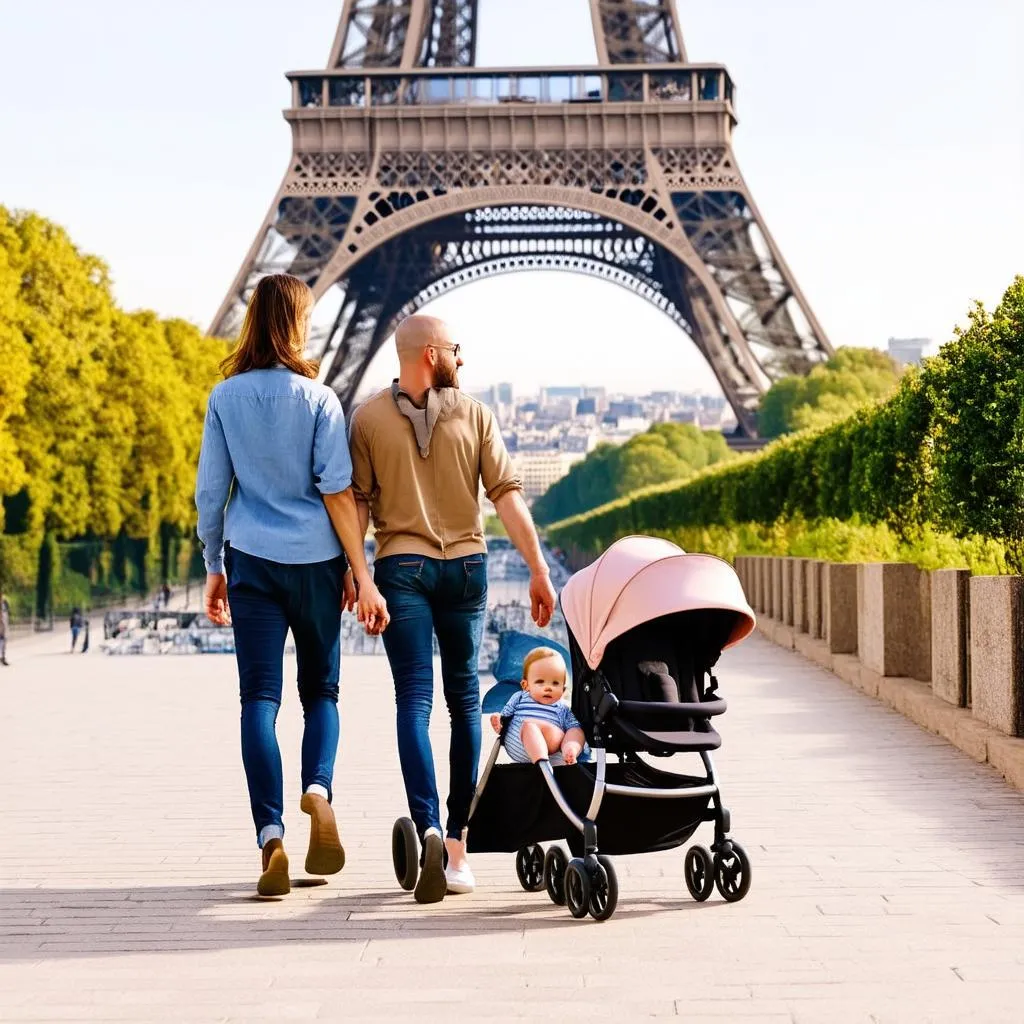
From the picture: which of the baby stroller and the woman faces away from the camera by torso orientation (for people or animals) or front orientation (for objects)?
the woman

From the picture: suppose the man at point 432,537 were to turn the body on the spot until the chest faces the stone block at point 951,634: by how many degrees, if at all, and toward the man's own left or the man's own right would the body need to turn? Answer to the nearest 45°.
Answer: approximately 45° to the man's own right

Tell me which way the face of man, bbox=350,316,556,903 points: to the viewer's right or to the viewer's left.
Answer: to the viewer's right

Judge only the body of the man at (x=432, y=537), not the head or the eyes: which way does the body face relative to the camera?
away from the camera

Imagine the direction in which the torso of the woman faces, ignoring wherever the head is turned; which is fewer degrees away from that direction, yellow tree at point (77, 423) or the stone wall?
the yellow tree

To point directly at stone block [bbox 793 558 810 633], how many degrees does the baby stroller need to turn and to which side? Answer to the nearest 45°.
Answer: approximately 135° to its left

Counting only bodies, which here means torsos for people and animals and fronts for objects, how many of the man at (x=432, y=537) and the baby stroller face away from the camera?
1

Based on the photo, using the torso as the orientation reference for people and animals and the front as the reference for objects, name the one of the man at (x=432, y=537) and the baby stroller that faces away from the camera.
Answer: the man

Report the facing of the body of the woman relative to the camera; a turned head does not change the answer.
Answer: away from the camera

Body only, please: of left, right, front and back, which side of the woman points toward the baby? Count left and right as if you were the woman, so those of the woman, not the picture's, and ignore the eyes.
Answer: right

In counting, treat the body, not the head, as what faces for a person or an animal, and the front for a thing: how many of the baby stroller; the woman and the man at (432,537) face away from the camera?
2

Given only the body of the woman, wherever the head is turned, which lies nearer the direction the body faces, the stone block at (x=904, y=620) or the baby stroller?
the stone block
